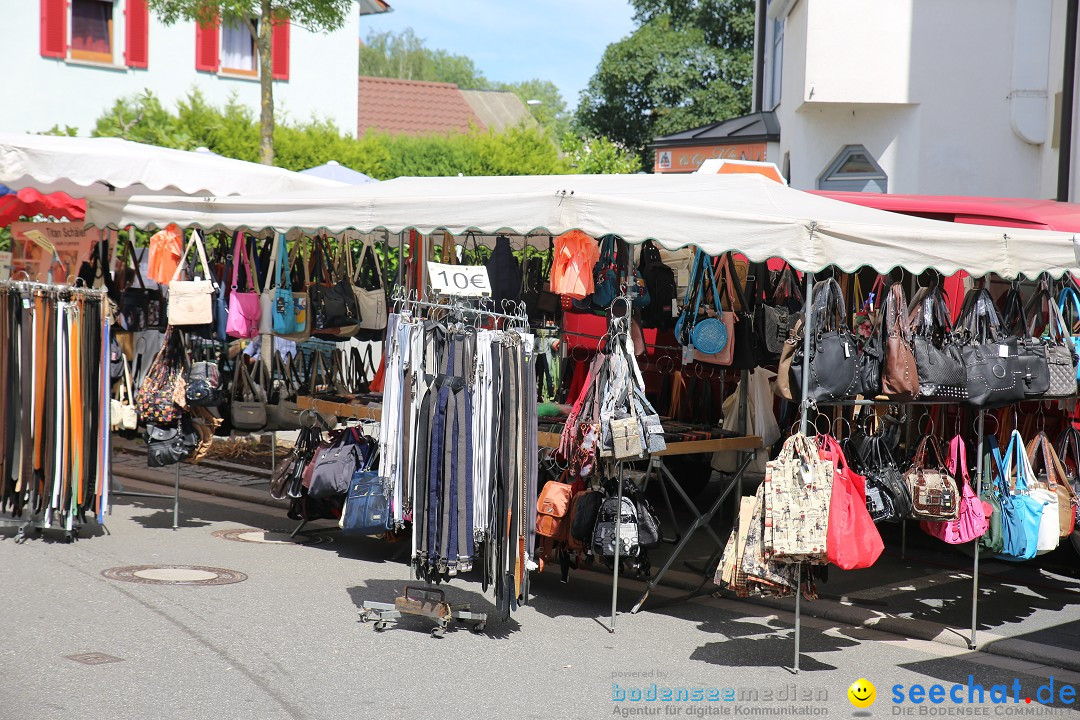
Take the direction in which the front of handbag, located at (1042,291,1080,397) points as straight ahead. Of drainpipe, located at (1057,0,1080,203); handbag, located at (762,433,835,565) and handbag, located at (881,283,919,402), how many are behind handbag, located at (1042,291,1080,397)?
1

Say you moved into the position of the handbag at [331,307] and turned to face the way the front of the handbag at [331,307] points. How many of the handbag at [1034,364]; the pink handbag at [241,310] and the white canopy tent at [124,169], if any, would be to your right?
2

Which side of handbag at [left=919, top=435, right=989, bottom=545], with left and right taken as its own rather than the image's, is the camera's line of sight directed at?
front

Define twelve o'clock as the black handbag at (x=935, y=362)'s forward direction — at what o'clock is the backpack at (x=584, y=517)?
The backpack is roughly at 3 o'clock from the black handbag.

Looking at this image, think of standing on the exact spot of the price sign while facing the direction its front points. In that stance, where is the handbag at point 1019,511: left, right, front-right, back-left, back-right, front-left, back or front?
left

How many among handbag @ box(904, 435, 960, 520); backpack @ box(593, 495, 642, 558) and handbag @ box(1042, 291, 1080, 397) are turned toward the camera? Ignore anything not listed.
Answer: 3

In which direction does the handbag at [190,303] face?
toward the camera

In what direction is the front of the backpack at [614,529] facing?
toward the camera

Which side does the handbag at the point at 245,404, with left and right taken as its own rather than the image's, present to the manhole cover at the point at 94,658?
front

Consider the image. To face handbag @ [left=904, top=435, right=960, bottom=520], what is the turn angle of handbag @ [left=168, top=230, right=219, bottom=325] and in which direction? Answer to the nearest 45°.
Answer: approximately 45° to its left

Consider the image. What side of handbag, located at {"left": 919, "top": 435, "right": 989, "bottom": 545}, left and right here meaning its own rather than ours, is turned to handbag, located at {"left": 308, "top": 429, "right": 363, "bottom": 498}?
right

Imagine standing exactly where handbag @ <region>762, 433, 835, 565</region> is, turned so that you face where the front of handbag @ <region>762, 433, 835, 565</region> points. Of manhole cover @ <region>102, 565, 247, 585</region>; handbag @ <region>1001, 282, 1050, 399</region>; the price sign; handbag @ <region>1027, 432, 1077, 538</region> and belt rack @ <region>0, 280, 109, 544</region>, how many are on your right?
3

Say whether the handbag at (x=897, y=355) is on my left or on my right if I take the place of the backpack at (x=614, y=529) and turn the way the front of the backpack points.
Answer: on my left
